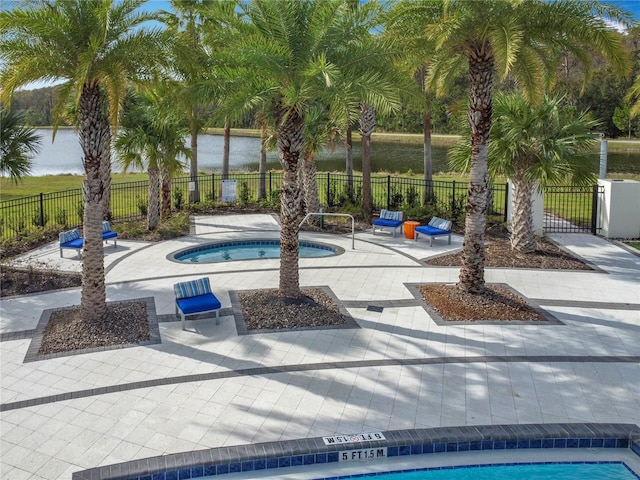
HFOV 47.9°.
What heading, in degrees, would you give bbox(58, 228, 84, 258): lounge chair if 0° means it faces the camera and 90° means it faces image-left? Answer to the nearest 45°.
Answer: approximately 315°

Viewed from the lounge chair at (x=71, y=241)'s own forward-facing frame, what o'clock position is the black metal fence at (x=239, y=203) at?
The black metal fence is roughly at 9 o'clock from the lounge chair.

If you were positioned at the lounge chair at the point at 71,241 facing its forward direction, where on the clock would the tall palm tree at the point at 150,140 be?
The tall palm tree is roughly at 9 o'clock from the lounge chair.

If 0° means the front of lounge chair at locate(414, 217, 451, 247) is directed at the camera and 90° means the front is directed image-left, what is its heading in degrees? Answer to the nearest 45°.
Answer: approximately 45°

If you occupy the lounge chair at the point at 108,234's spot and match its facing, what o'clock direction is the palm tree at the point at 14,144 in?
The palm tree is roughly at 5 o'clock from the lounge chair.

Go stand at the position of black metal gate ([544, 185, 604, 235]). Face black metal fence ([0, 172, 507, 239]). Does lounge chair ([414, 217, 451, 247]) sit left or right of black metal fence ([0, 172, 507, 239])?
left

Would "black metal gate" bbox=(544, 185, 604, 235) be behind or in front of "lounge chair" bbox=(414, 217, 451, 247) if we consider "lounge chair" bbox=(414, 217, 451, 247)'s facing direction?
behind

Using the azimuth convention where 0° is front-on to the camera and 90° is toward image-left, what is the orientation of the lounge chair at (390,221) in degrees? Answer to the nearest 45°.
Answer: approximately 45°

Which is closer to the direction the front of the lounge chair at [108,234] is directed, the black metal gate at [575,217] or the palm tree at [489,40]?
the palm tree
